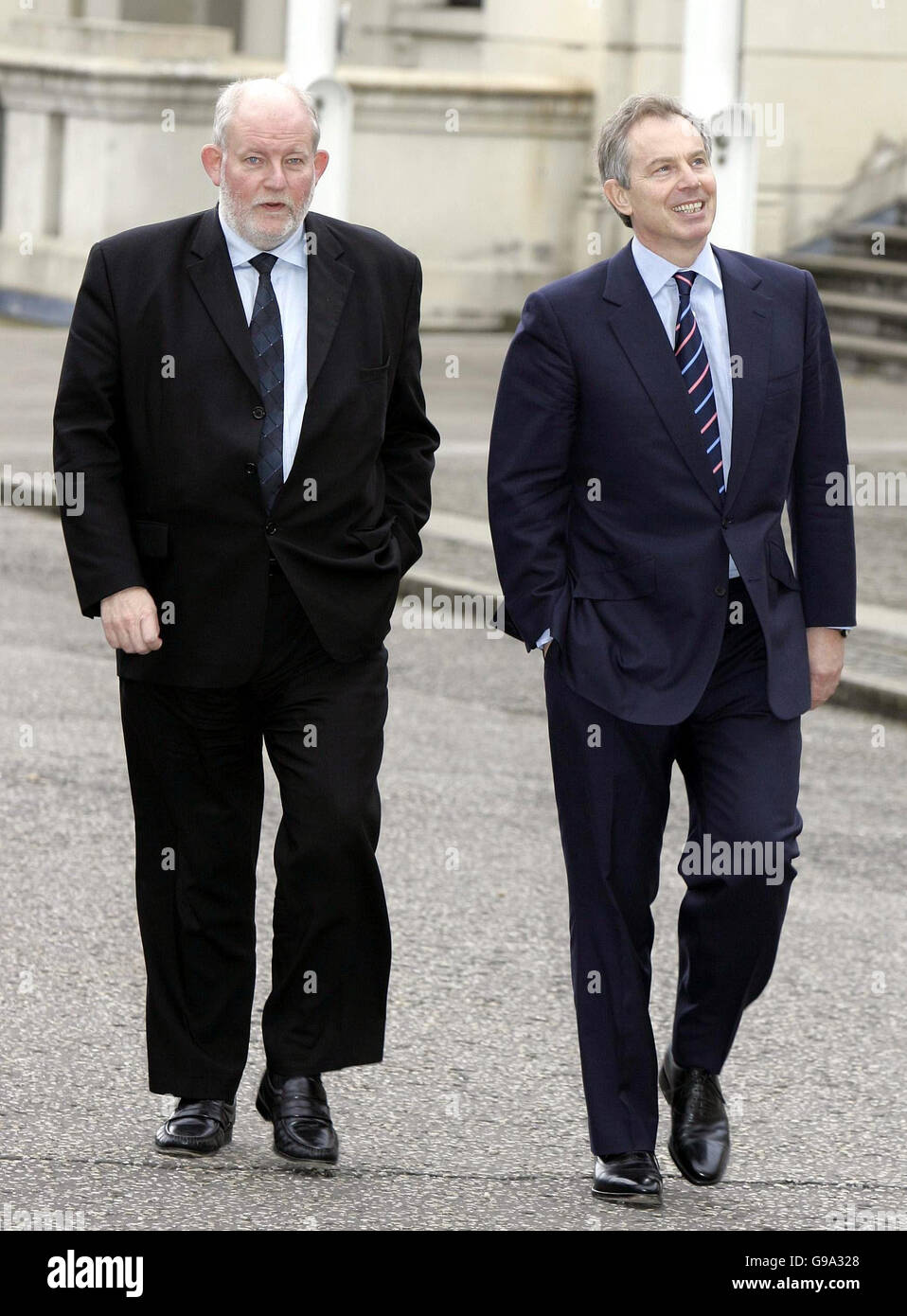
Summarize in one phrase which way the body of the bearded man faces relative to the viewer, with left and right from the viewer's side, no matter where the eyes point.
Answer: facing the viewer

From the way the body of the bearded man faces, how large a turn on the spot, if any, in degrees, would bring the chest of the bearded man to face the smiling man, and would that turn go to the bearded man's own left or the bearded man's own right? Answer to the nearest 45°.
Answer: approximately 90° to the bearded man's own left

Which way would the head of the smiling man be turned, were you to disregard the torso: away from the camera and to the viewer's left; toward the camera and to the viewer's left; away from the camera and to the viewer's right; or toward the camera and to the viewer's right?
toward the camera and to the viewer's right
